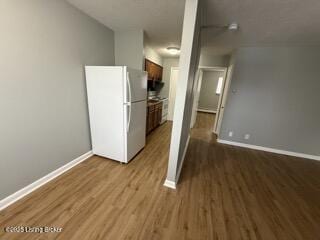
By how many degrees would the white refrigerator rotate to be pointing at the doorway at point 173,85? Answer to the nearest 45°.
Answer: approximately 90° to its left
